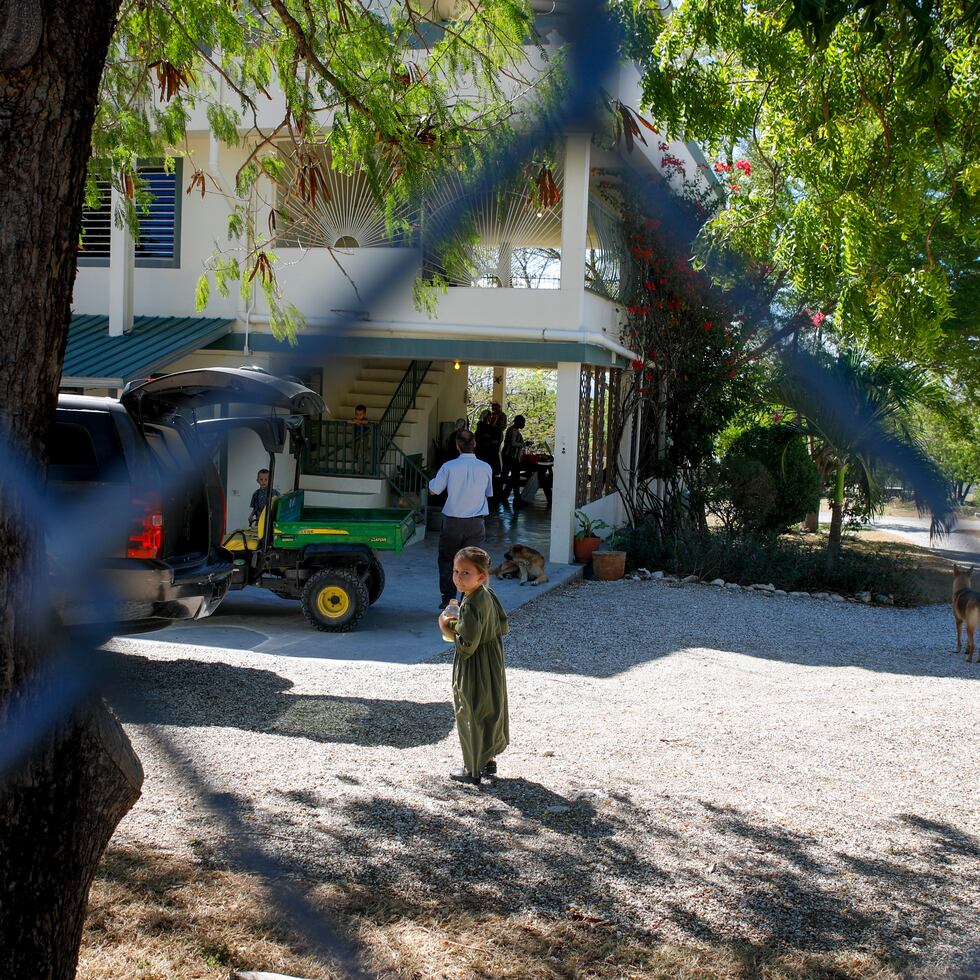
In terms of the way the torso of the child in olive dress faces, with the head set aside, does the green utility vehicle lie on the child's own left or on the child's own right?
on the child's own right

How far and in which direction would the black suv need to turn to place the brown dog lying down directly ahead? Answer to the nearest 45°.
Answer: approximately 90° to its right

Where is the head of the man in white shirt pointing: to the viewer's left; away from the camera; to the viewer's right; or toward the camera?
away from the camera

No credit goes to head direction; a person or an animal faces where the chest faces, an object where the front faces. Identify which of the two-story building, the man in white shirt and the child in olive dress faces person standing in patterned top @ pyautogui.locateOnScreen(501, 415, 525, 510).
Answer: the man in white shirt

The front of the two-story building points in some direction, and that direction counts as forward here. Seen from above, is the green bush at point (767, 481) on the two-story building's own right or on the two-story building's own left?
on the two-story building's own left

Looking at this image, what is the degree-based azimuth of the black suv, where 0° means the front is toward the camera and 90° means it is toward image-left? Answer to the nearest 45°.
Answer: approximately 135°

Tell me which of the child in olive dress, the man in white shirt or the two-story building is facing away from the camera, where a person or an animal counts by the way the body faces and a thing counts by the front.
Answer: the man in white shirt

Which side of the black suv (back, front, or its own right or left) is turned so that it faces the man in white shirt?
right

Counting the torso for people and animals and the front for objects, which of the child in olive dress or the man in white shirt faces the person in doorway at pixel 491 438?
the man in white shirt

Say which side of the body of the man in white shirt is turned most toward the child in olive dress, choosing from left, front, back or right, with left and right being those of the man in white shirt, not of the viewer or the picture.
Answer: back

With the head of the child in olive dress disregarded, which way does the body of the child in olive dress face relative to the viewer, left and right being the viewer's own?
facing to the left of the viewer

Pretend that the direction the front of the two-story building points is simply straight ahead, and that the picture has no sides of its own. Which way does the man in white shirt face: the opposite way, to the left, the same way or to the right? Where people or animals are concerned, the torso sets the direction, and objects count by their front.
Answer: the opposite way

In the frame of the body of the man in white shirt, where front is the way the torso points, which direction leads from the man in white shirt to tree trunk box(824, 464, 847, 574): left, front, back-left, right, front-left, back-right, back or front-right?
front-right

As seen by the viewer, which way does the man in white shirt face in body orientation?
away from the camera

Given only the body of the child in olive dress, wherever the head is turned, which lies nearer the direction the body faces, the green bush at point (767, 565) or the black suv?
the black suv

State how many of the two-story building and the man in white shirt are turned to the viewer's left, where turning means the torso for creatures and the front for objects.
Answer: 0

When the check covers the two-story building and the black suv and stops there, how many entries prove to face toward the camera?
1

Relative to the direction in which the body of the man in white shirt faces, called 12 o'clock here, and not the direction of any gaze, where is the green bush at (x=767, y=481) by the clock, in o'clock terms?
The green bush is roughly at 1 o'clock from the man in white shirt.
